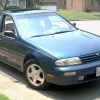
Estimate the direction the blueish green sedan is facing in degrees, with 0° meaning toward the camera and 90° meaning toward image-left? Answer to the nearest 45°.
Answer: approximately 315°
